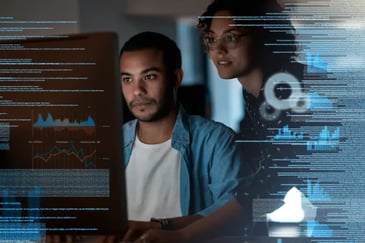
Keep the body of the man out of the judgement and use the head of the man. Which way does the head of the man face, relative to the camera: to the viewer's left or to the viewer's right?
to the viewer's left

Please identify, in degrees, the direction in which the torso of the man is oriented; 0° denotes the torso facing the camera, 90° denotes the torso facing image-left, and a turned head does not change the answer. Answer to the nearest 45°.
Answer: approximately 45°

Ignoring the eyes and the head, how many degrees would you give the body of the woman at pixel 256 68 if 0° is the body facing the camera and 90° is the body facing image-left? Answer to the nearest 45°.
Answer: approximately 45°
